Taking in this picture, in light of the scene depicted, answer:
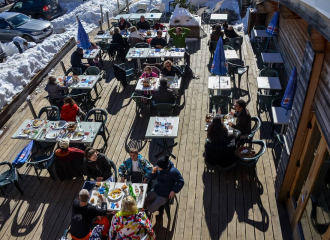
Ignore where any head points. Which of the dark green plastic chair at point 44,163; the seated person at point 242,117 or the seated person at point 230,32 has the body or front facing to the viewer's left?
the seated person at point 242,117

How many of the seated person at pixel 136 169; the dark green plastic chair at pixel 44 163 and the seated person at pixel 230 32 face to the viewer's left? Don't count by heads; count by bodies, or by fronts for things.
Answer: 0

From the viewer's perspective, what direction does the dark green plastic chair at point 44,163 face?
away from the camera

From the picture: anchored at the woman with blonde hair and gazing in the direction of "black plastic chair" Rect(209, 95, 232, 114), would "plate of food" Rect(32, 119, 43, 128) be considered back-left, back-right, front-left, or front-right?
front-left

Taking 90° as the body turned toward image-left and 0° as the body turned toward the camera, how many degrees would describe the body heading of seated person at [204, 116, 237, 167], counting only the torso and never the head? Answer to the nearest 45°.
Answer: approximately 180°

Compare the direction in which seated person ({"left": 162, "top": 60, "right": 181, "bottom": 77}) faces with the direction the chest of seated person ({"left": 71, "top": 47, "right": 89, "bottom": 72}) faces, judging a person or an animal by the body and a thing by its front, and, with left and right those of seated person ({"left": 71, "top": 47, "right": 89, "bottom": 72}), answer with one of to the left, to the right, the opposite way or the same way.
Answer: to the right

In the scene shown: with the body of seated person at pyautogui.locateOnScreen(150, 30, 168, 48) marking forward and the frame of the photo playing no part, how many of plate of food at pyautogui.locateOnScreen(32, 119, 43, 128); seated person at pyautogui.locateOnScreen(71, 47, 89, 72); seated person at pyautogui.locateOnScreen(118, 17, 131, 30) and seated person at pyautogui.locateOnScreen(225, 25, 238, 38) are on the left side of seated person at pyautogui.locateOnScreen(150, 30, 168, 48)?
1

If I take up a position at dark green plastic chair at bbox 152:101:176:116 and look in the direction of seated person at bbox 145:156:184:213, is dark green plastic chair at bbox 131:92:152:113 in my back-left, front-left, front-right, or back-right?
back-right

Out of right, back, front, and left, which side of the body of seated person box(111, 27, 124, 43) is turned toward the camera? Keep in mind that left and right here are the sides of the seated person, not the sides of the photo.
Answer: back

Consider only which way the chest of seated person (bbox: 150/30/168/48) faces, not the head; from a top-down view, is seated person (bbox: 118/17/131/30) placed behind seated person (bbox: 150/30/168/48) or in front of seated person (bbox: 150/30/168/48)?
behind

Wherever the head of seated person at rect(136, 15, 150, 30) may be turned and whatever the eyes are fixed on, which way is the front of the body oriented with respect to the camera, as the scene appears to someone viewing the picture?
toward the camera

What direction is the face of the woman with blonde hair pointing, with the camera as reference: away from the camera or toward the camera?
away from the camera

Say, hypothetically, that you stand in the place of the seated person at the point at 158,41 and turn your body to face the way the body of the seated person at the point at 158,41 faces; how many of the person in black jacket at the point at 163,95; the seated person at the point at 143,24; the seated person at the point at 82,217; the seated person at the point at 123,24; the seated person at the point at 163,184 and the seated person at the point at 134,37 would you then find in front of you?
3

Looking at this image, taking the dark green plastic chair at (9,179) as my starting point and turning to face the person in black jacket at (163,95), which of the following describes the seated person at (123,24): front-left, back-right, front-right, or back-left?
front-left

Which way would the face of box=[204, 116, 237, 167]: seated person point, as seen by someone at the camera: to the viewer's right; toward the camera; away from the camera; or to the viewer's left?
away from the camera

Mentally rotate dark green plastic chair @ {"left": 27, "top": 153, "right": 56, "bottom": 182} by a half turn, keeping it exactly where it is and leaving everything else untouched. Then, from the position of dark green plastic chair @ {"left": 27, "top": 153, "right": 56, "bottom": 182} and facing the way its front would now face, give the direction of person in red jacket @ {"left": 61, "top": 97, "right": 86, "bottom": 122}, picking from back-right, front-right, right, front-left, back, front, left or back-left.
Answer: back-left

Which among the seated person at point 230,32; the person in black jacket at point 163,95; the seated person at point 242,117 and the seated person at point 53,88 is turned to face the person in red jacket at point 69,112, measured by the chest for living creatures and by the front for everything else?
the seated person at point 242,117

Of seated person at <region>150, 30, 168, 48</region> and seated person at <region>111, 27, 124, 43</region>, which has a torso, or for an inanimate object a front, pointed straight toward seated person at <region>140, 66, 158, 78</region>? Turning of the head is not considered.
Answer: seated person at <region>150, 30, 168, 48</region>

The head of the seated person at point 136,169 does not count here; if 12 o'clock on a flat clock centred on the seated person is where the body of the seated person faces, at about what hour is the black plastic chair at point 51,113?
The black plastic chair is roughly at 5 o'clock from the seated person.

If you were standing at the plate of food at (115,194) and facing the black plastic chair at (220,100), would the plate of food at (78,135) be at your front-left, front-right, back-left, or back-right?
front-left
